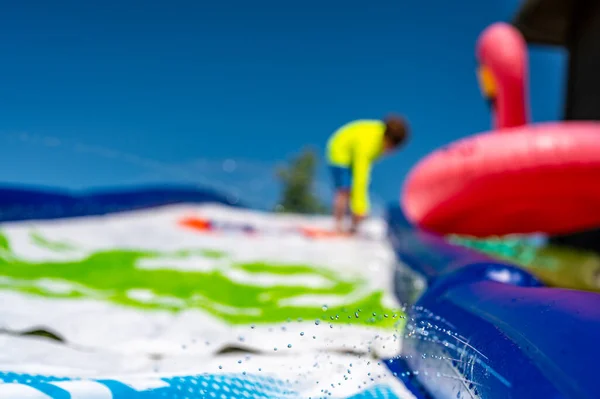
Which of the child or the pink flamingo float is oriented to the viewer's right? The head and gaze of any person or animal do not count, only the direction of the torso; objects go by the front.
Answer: the child

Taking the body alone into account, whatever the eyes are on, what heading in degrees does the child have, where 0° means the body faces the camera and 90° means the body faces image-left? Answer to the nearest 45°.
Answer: approximately 270°

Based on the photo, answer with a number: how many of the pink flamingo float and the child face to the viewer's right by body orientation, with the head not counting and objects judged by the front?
1

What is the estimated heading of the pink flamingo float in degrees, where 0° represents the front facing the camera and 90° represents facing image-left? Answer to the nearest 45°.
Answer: approximately 135°
